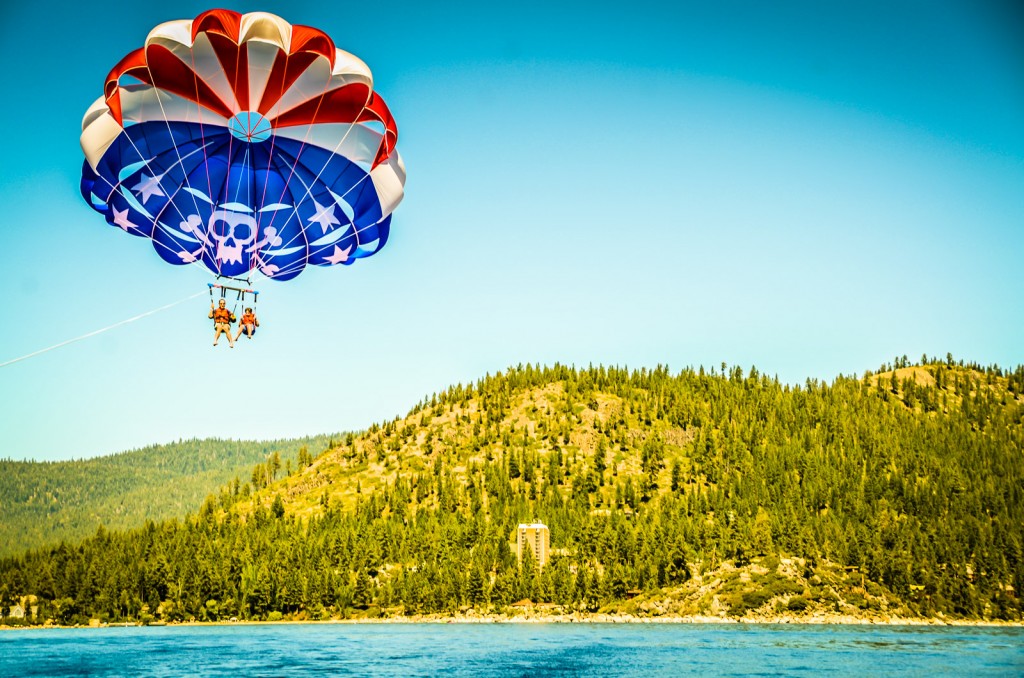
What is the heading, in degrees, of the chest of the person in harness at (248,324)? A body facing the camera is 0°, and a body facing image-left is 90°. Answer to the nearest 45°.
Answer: approximately 45°

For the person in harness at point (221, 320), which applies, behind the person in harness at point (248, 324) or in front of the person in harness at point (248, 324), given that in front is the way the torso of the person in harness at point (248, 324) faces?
in front
